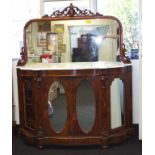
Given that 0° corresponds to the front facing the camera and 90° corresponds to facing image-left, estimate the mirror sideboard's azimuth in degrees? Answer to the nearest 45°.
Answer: approximately 0°
